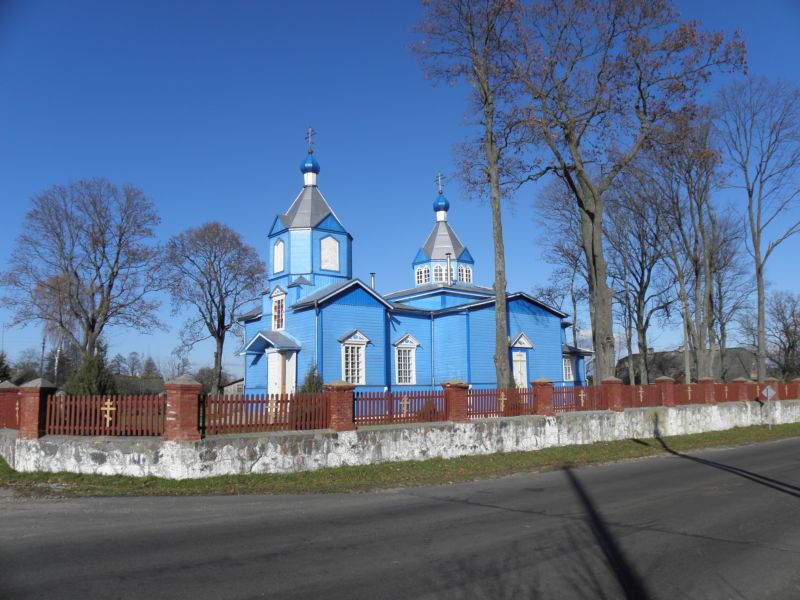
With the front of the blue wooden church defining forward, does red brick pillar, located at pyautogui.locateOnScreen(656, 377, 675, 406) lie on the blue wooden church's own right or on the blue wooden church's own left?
on the blue wooden church's own left

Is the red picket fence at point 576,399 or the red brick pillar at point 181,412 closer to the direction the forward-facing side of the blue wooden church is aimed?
the red brick pillar

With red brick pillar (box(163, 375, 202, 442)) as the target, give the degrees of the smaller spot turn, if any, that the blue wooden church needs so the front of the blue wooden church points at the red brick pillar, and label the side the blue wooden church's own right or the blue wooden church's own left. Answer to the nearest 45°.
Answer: approximately 45° to the blue wooden church's own left

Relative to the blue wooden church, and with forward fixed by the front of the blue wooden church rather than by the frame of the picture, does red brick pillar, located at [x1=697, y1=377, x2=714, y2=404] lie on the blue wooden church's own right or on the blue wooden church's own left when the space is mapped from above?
on the blue wooden church's own left

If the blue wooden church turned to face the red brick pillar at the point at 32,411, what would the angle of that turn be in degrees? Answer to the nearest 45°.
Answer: approximately 45° to its left

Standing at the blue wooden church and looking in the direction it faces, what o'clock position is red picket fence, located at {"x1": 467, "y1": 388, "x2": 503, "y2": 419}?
The red picket fence is roughly at 10 o'clock from the blue wooden church.

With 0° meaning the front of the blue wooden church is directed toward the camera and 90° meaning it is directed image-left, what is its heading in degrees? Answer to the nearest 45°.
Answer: approximately 45°

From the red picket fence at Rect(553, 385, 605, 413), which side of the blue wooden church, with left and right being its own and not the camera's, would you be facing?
left

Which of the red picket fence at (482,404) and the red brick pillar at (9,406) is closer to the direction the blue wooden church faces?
the red brick pillar
